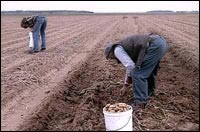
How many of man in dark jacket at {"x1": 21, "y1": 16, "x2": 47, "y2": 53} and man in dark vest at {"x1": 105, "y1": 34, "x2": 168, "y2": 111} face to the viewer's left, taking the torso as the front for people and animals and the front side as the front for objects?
2

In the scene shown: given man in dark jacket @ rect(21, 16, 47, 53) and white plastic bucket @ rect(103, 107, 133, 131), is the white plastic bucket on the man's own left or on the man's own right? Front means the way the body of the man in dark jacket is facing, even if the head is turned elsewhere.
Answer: on the man's own left

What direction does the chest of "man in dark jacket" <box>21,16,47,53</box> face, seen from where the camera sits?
to the viewer's left

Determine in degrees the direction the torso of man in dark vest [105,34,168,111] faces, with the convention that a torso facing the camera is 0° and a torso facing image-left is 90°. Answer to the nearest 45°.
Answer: approximately 90°

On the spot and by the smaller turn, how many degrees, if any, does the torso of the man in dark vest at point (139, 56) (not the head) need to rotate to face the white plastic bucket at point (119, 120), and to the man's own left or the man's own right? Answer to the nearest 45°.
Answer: approximately 90° to the man's own left

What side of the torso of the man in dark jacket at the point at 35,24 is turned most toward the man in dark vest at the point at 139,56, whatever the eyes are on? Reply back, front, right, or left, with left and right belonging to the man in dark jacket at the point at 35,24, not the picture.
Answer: left

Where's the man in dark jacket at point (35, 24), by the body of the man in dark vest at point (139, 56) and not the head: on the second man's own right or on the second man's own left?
on the second man's own right
